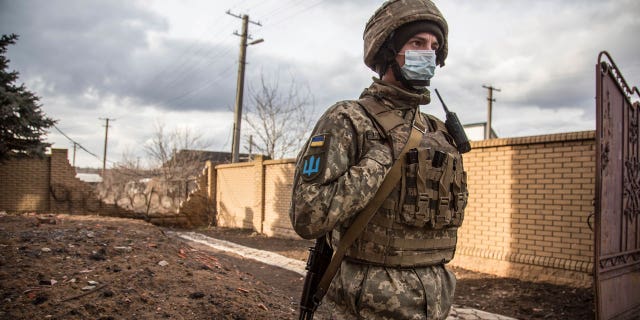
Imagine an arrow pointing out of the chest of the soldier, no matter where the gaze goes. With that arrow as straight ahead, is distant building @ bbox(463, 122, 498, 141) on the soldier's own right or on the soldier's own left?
on the soldier's own left

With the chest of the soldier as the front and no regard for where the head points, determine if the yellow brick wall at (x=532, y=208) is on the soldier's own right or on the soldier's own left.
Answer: on the soldier's own left

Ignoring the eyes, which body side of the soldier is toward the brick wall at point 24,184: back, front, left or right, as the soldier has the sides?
back

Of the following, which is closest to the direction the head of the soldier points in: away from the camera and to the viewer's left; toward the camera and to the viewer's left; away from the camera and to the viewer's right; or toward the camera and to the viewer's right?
toward the camera and to the viewer's right

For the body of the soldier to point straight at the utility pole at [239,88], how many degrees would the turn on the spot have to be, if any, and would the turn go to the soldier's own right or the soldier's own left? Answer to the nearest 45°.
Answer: approximately 135° to the soldier's own left

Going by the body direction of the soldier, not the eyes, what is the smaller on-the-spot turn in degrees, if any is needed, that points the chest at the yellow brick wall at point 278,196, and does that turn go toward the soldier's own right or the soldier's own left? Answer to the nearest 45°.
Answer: approximately 135° to the soldier's own left

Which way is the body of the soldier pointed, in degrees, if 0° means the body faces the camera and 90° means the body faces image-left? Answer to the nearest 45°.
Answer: approximately 315°

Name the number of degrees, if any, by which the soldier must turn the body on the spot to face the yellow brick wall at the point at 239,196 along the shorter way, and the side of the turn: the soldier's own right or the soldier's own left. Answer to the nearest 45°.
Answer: approximately 135° to the soldier's own left

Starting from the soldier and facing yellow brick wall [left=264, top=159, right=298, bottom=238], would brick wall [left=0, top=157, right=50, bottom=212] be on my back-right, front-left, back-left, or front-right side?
front-left

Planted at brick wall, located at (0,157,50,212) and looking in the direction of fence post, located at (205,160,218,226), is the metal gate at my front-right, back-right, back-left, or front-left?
front-right
